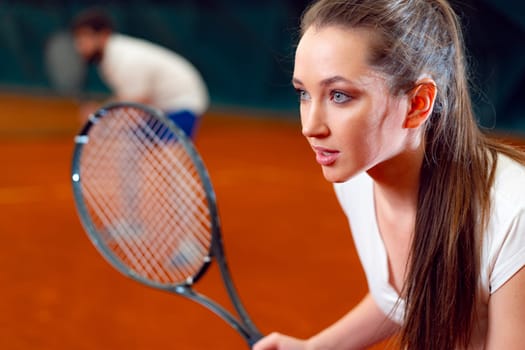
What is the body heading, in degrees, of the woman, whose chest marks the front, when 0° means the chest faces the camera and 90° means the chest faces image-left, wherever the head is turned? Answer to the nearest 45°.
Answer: approximately 45°

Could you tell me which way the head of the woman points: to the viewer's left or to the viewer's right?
to the viewer's left

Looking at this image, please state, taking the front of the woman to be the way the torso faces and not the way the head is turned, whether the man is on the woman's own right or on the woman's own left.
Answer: on the woman's own right
